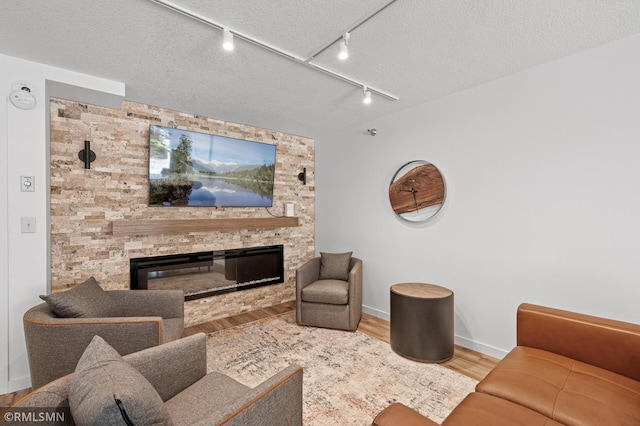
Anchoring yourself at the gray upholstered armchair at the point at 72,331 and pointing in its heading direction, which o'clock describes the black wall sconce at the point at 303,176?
The black wall sconce is roughly at 11 o'clock from the gray upholstered armchair.

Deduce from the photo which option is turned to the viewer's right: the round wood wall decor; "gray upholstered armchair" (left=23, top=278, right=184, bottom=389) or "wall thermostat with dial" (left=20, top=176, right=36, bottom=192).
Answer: the gray upholstered armchair

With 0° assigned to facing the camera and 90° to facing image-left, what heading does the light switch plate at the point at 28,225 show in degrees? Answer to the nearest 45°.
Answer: approximately 0°

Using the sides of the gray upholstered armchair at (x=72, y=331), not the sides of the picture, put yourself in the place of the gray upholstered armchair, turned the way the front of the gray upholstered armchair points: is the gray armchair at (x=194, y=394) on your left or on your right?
on your right

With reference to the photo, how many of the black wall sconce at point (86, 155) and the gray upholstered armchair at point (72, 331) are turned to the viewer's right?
1

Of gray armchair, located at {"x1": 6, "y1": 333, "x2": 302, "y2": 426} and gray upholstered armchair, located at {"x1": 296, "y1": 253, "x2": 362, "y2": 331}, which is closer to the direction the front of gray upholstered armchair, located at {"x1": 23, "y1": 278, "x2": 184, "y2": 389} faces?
the gray upholstered armchair

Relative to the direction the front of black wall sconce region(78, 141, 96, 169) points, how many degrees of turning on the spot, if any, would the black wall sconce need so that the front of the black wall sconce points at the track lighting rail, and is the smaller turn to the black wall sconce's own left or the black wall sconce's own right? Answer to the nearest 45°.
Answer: approximately 45° to the black wall sconce's own left

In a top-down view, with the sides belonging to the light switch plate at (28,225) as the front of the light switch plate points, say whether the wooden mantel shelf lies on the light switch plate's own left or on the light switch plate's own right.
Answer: on the light switch plate's own left

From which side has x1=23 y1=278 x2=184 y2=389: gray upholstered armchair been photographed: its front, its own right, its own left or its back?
right

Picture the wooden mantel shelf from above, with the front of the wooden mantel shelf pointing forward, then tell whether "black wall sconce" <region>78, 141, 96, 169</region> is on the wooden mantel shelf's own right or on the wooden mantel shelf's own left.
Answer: on the wooden mantel shelf's own right
